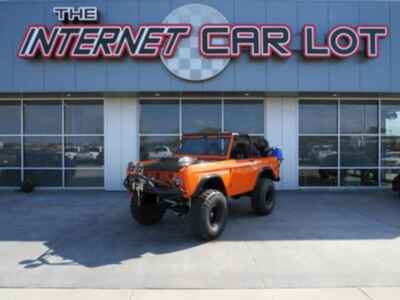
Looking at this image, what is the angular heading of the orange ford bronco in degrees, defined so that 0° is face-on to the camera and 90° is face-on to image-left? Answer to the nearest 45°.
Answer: approximately 45°

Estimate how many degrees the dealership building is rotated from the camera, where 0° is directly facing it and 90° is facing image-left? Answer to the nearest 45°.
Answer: approximately 0°

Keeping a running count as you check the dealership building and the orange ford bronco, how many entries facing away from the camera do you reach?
0

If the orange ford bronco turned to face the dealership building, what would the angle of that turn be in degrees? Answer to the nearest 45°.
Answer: approximately 135° to its right

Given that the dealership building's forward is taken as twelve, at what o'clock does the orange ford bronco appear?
The orange ford bronco is roughly at 12 o'clock from the dealership building.
